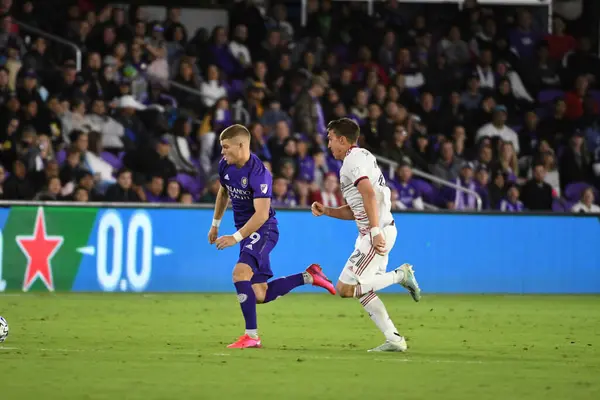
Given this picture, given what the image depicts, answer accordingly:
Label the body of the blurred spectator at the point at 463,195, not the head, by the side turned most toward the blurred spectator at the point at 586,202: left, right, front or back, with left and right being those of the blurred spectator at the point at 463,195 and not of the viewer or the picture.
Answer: left

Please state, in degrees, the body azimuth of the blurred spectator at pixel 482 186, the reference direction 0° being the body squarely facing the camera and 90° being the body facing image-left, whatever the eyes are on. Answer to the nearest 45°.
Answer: approximately 0°

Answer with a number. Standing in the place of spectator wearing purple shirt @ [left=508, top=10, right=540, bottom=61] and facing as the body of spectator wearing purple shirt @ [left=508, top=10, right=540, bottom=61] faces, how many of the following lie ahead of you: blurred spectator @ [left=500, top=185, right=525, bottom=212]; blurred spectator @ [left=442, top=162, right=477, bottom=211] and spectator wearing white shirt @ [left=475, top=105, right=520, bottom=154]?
3

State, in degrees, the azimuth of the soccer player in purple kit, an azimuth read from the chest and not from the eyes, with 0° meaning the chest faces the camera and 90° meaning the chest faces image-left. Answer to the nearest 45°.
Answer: approximately 45°

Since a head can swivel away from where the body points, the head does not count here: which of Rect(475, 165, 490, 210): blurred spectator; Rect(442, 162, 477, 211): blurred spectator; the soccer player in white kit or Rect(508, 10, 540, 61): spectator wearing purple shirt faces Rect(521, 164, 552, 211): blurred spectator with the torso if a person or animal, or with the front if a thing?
the spectator wearing purple shirt

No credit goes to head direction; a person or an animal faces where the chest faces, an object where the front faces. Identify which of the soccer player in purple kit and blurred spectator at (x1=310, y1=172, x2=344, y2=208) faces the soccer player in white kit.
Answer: the blurred spectator

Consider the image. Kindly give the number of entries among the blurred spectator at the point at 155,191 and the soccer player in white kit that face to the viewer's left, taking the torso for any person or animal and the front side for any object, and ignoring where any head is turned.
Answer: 1

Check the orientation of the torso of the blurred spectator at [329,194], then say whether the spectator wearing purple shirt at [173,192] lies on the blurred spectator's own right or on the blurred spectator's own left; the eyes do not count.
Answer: on the blurred spectator's own right

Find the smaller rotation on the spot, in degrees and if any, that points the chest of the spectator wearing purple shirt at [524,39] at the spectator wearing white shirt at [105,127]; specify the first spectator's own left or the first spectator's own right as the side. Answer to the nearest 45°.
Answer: approximately 45° to the first spectator's own right

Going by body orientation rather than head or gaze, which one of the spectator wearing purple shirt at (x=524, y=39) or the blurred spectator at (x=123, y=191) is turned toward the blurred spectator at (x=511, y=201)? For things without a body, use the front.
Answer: the spectator wearing purple shirt

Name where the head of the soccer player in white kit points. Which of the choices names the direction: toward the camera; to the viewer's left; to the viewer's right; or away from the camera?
to the viewer's left

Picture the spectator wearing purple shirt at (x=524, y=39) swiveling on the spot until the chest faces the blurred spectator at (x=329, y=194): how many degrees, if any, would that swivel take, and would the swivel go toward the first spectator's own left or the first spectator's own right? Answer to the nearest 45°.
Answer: approximately 45° to the first spectator's own right

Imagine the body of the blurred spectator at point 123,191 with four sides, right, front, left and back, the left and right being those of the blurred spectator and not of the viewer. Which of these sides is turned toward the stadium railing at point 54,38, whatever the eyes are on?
back

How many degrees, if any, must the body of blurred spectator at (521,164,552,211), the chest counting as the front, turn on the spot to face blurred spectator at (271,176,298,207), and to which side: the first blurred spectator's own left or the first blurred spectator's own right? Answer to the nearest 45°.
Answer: approximately 45° to the first blurred spectator's own right
